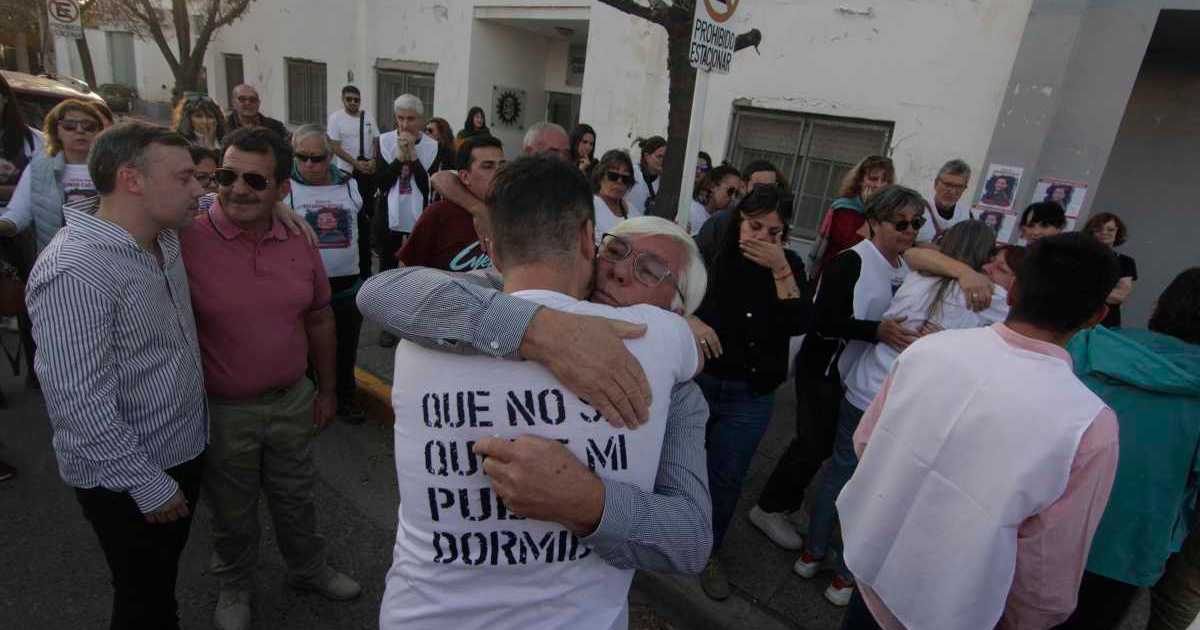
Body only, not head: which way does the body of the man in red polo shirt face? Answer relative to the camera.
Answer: toward the camera

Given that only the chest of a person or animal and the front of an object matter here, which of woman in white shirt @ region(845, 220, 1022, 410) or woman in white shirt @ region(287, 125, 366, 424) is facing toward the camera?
woman in white shirt @ region(287, 125, 366, 424)

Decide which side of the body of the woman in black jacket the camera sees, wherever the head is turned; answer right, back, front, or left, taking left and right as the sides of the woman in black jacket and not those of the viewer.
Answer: front

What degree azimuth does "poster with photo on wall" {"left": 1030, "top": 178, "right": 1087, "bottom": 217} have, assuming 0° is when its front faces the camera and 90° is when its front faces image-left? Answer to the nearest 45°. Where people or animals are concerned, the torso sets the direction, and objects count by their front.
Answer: approximately 0°

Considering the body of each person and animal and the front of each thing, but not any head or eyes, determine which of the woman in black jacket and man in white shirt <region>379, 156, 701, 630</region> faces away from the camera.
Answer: the man in white shirt

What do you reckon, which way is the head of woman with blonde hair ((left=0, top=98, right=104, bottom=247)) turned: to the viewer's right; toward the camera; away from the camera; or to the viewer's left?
toward the camera

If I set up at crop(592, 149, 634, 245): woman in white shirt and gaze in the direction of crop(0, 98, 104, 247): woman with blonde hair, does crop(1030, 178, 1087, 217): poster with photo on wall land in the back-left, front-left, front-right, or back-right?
back-right

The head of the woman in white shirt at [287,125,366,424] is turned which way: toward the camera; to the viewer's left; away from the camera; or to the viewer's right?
toward the camera

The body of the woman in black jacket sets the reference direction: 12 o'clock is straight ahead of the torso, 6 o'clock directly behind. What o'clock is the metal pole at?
The metal pole is roughly at 5 o'clock from the woman in black jacket.

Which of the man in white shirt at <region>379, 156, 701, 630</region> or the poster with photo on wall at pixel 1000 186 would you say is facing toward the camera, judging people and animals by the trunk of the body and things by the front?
the poster with photo on wall

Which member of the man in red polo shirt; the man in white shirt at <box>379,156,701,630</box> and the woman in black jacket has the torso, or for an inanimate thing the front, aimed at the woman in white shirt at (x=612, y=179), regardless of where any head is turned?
the man in white shirt

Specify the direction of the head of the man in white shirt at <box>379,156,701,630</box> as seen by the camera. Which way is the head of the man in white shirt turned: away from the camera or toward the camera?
away from the camera

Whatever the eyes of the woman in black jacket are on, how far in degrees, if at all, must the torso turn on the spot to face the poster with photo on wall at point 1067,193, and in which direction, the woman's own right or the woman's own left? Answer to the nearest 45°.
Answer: approximately 135° to the woman's own left

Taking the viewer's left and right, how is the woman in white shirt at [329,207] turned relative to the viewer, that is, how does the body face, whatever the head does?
facing the viewer

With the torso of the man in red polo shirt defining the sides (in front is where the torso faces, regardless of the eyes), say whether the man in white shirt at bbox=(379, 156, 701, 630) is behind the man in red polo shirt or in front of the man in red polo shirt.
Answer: in front

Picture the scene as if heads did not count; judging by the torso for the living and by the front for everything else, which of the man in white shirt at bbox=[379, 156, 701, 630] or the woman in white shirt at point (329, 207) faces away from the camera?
the man in white shirt

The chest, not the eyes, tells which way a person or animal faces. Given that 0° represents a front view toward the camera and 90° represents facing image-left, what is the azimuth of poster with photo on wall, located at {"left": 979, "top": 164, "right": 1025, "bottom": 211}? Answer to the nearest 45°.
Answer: approximately 0°

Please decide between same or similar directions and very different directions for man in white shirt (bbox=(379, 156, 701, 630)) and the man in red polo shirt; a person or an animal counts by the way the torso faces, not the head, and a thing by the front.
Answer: very different directions

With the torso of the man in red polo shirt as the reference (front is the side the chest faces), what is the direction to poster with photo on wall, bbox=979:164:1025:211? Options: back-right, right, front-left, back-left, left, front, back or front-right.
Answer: left

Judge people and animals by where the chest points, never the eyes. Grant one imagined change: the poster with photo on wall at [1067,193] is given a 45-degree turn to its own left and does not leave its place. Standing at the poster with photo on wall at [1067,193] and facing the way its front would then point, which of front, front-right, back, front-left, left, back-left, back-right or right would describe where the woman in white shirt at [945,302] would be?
front-right

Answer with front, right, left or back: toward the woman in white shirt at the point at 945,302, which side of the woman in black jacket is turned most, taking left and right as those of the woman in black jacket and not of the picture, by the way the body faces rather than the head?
left
